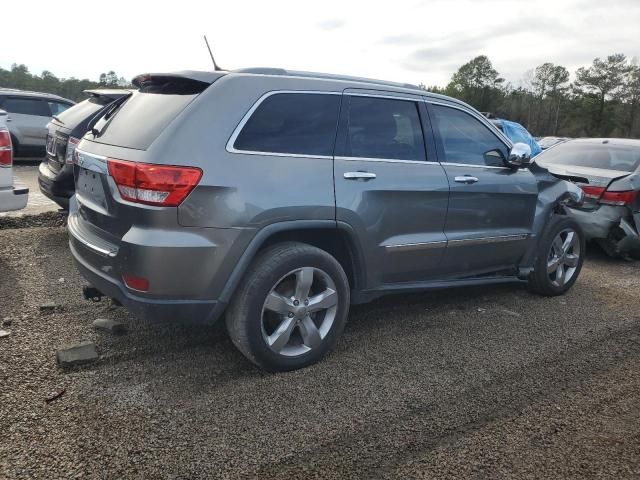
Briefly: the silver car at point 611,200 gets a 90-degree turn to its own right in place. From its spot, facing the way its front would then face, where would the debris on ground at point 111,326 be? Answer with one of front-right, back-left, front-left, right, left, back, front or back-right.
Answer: right

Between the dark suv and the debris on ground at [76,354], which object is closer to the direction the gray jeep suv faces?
the dark suv

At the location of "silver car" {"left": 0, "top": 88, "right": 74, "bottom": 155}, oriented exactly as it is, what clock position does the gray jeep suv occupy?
The gray jeep suv is roughly at 3 o'clock from the silver car.

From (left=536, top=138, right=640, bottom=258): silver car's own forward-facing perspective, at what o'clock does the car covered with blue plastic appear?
The car covered with blue plastic is roughly at 10 o'clock from the silver car.

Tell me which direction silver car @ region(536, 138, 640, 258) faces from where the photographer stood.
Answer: facing away from the viewer and to the right of the viewer

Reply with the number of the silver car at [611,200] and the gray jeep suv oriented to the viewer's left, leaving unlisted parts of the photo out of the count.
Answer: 0

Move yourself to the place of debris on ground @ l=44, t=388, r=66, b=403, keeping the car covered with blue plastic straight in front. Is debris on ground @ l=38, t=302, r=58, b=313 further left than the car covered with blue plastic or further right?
left

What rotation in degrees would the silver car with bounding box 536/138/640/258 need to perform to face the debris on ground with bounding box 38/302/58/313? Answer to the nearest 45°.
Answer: approximately 180°

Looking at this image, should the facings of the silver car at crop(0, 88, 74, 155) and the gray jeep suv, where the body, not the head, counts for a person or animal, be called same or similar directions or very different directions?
same or similar directions

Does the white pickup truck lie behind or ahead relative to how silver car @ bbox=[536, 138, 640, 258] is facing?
behind

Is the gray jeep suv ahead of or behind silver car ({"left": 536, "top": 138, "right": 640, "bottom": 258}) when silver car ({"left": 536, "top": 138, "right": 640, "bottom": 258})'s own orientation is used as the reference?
behind

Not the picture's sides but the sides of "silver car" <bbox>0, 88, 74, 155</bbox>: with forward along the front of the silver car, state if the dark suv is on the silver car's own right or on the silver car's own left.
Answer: on the silver car's own right

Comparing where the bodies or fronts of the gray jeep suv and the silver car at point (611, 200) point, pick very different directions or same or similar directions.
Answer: same or similar directions

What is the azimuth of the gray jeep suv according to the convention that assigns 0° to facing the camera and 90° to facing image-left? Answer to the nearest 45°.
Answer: approximately 225°

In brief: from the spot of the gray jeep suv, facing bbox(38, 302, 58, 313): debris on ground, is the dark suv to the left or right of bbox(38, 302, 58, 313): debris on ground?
right
